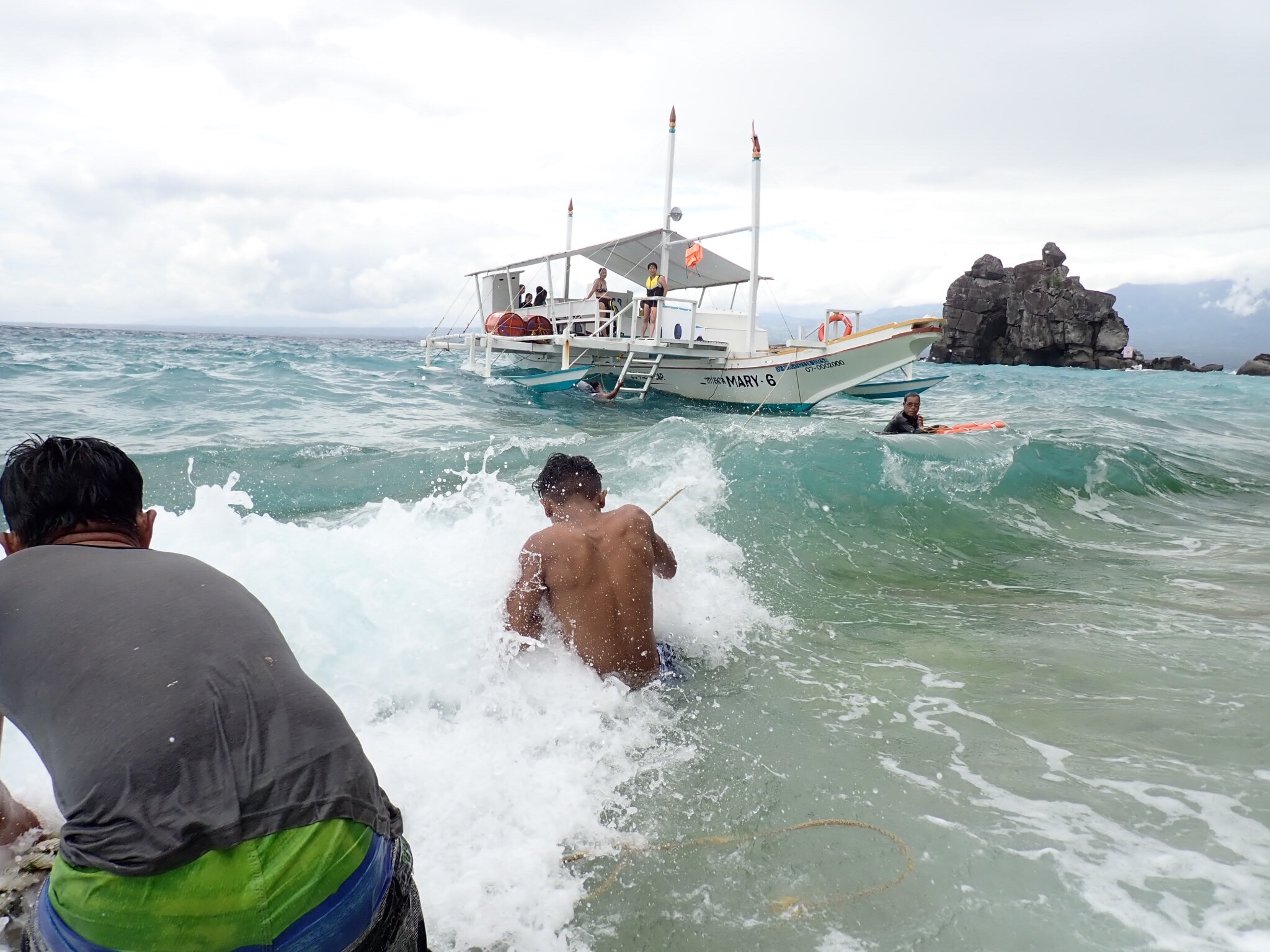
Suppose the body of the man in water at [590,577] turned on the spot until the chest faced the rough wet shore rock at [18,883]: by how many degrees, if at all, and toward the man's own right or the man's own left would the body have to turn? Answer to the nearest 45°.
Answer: approximately 135° to the man's own left

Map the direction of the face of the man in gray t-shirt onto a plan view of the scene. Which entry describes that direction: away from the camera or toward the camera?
away from the camera

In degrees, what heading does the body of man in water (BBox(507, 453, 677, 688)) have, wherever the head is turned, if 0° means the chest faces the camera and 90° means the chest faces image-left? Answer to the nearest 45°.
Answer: approximately 180°

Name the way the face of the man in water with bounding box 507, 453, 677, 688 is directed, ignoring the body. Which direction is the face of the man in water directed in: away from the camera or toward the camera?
away from the camera

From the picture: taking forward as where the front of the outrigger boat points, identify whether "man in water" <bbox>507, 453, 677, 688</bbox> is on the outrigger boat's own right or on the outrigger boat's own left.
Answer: on the outrigger boat's own right

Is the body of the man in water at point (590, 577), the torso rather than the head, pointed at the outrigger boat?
yes

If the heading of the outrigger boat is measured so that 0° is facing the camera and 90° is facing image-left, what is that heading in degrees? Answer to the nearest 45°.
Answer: approximately 315°

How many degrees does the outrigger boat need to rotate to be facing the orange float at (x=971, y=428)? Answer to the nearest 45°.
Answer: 0° — it already faces it

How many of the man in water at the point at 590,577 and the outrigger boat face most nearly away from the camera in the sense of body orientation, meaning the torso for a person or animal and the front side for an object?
1

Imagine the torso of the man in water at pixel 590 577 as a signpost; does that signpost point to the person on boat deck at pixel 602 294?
yes
